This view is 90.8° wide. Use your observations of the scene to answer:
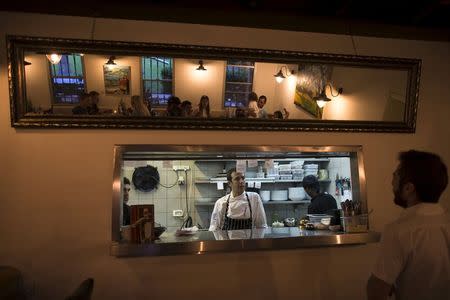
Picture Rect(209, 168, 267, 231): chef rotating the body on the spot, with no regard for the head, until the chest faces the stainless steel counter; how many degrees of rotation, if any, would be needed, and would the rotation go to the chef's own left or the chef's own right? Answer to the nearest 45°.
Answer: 0° — they already face it

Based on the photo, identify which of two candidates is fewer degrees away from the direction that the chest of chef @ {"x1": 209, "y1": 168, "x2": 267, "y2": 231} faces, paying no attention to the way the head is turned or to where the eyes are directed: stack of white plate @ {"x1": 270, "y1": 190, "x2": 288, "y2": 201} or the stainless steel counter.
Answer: the stainless steel counter

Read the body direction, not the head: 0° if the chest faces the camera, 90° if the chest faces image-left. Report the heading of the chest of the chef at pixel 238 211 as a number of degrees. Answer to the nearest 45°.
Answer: approximately 0°
